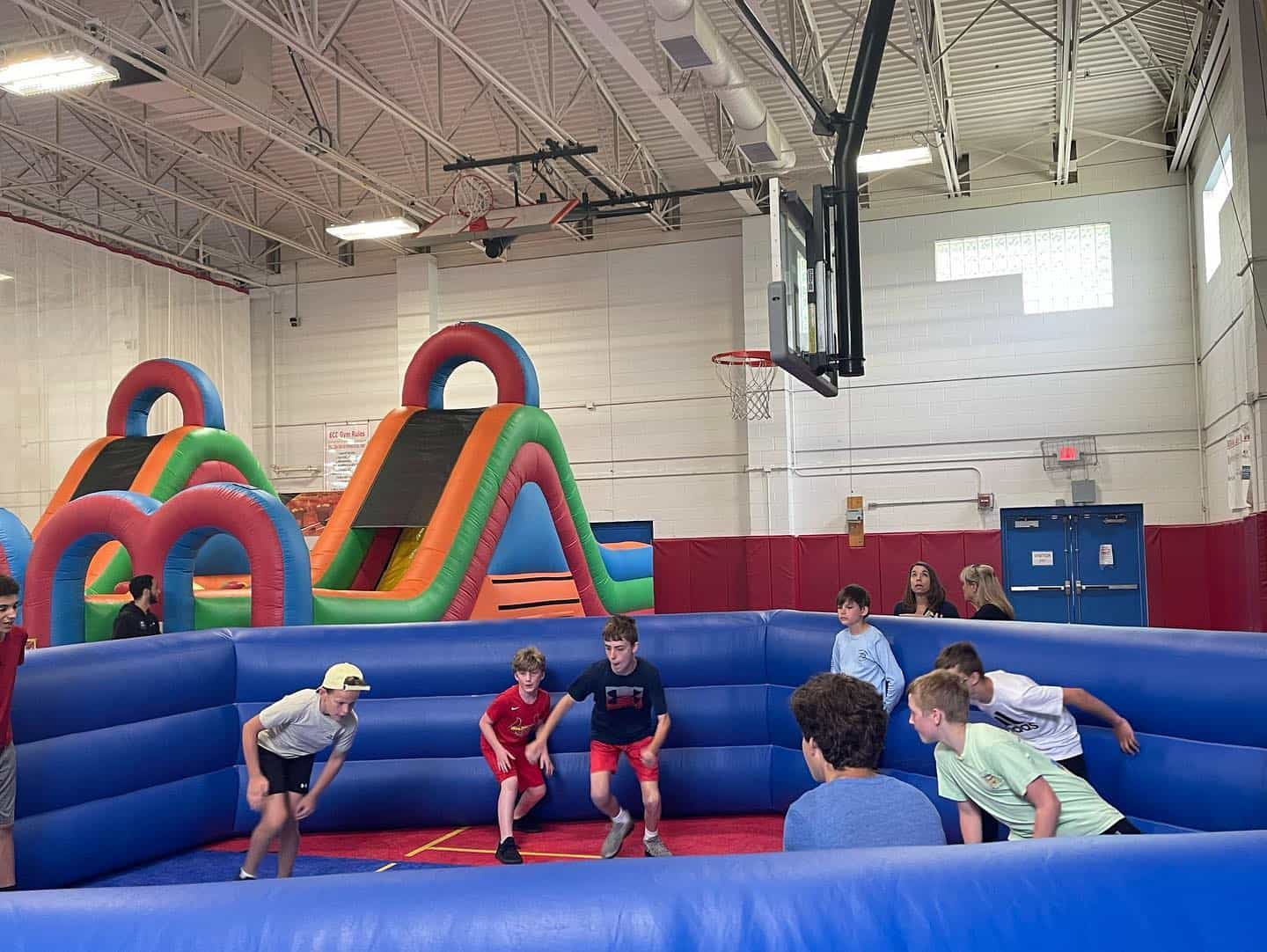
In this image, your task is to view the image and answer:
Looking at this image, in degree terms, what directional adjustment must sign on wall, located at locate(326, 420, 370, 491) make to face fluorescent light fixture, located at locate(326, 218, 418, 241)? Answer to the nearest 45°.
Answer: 0° — it already faces it

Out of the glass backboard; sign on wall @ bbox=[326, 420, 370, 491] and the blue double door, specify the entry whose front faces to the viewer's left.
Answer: the glass backboard

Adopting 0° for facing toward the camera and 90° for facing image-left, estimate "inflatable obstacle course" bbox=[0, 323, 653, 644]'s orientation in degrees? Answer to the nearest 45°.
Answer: approximately 45°

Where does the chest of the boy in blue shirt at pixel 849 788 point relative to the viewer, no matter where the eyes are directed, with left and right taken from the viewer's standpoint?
facing away from the viewer and to the left of the viewer

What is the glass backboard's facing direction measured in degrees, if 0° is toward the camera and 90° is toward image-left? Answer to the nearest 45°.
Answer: approximately 90°

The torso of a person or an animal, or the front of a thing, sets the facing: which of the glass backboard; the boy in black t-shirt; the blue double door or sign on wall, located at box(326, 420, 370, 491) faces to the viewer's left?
the glass backboard

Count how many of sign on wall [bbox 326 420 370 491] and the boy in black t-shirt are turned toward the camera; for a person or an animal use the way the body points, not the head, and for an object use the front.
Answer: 2
